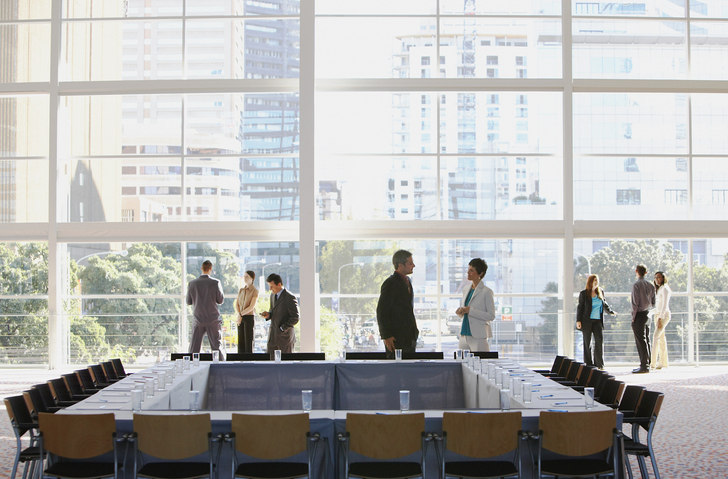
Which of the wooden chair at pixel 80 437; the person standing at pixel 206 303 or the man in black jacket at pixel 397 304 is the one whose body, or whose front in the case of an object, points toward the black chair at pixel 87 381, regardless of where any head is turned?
the wooden chair

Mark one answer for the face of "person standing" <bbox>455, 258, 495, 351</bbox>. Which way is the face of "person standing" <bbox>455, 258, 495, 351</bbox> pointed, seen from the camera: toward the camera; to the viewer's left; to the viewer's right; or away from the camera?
to the viewer's left

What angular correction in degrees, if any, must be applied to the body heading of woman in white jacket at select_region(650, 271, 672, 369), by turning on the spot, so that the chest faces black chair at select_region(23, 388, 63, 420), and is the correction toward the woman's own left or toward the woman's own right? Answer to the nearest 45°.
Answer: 0° — they already face it

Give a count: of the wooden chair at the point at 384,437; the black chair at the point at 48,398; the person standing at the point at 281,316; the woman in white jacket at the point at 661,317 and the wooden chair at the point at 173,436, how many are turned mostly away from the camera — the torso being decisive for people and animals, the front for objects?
2

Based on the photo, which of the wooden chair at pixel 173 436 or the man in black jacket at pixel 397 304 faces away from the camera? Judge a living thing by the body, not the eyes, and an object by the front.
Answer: the wooden chair

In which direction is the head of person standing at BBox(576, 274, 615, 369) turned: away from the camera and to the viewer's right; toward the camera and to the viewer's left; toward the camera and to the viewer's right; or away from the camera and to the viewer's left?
toward the camera and to the viewer's right

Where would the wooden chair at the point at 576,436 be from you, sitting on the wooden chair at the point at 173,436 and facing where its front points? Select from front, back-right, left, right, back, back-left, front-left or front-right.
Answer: right

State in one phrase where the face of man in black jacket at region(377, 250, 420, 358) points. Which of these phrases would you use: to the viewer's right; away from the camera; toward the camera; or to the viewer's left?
to the viewer's right

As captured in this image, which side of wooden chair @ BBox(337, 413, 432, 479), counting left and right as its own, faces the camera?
back

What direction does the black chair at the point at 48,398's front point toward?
to the viewer's right

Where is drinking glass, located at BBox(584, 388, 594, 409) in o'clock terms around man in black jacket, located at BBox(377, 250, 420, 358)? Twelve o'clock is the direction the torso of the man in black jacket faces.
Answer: The drinking glass is roughly at 2 o'clock from the man in black jacket.

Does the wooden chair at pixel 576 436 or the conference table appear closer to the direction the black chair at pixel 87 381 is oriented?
the conference table

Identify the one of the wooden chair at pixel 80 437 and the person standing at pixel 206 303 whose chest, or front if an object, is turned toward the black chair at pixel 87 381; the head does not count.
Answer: the wooden chair

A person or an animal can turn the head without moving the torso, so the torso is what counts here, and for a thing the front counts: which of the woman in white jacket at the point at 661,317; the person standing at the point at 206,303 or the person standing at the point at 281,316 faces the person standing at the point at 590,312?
the woman in white jacket

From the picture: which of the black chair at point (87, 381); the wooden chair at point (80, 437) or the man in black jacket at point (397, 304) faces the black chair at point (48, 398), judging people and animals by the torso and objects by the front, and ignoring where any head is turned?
the wooden chair

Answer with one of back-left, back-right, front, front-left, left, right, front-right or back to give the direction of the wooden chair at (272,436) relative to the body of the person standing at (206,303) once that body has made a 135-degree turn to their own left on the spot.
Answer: front-left

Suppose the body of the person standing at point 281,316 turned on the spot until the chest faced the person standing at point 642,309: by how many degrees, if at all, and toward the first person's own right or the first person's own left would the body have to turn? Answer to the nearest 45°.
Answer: approximately 135° to the first person's own left

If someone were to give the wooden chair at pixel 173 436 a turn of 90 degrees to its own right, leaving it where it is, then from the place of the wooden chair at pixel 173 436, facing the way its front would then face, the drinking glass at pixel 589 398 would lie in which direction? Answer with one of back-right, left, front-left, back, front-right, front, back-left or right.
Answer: front
